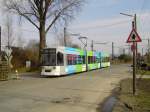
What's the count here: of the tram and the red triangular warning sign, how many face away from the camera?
0

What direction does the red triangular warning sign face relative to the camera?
toward the camera

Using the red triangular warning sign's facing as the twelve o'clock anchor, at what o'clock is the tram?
The tram is roughly at 5 o'clock from the red triangular warning sign.

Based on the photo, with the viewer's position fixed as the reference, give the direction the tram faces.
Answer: facing the viewer and to the left of the viewer

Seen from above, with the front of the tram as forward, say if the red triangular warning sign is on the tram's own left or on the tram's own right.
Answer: on the tram's own left
